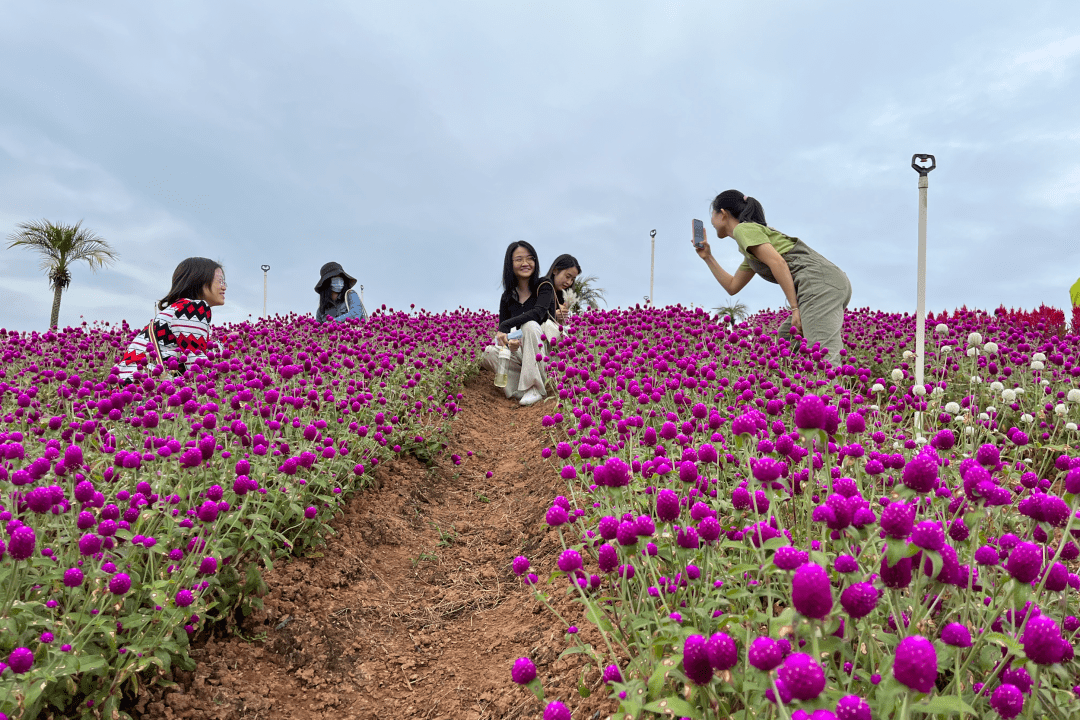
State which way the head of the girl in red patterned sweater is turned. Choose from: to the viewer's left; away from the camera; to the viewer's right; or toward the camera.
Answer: to the viewer's right

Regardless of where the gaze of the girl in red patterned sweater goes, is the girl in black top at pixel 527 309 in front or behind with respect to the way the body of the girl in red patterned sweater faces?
in front

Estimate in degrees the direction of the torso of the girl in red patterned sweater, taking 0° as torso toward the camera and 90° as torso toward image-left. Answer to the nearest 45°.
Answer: approximately 270°

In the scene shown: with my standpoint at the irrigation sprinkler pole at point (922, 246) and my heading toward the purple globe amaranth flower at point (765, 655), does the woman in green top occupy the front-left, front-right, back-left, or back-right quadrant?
back-right

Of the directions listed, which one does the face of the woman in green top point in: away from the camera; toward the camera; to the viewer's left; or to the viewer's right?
to the viewer's left
